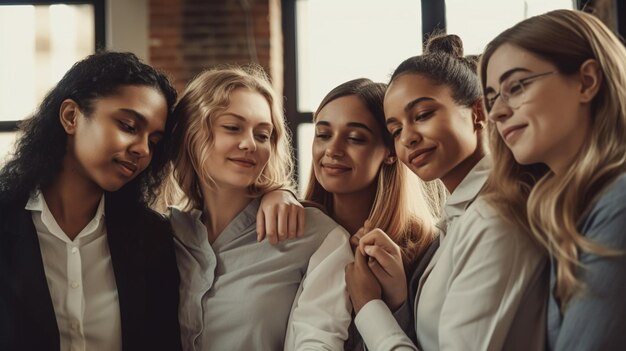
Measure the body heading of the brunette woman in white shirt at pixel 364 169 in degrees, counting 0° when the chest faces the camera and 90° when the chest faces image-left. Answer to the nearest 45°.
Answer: approximately 45°

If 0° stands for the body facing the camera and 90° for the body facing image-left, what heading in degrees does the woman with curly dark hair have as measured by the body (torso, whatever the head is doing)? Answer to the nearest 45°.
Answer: approximately 0°

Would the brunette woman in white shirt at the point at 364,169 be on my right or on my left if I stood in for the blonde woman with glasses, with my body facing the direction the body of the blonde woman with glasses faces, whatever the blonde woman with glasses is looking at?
on my right

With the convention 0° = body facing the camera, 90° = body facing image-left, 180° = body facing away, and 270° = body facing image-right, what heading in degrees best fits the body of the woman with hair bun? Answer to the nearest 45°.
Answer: approximately 45°

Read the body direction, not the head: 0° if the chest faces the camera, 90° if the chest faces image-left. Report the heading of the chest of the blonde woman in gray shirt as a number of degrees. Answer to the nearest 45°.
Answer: approximately 45°
